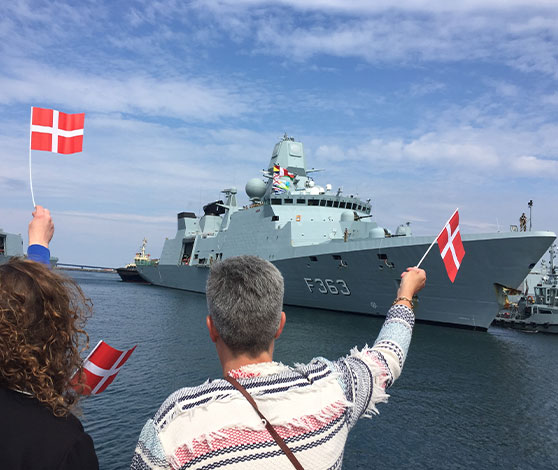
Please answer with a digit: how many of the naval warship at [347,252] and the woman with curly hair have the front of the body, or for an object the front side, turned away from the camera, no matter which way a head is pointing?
1

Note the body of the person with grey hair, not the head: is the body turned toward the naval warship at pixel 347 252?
yes

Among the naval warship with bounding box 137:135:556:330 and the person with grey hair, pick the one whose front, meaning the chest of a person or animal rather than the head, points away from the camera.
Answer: the person with grey hair

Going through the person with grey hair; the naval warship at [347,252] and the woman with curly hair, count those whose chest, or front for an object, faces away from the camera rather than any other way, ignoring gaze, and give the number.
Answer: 2

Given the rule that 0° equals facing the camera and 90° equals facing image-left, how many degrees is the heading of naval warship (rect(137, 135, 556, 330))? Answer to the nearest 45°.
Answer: approximately 315°

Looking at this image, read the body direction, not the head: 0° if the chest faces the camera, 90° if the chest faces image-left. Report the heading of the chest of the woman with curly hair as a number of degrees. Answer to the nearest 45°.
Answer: approximately 180°

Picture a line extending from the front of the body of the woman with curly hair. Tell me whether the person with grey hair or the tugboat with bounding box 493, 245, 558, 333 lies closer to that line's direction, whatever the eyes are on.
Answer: the tugboat

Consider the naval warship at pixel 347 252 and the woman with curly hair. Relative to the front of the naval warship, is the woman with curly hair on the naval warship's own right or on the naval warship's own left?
on the naval warship's own right

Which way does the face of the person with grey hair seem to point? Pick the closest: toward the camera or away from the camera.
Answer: away from the camera

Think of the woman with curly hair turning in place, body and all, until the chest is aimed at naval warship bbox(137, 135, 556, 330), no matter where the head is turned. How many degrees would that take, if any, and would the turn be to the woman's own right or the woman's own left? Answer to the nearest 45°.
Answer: approximately 45° to the woman's own right

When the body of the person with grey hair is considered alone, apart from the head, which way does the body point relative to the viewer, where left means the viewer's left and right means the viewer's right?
facing away from the viewer

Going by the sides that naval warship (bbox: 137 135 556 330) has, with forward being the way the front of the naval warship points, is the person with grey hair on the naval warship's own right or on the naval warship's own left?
on the naval warship's own right
